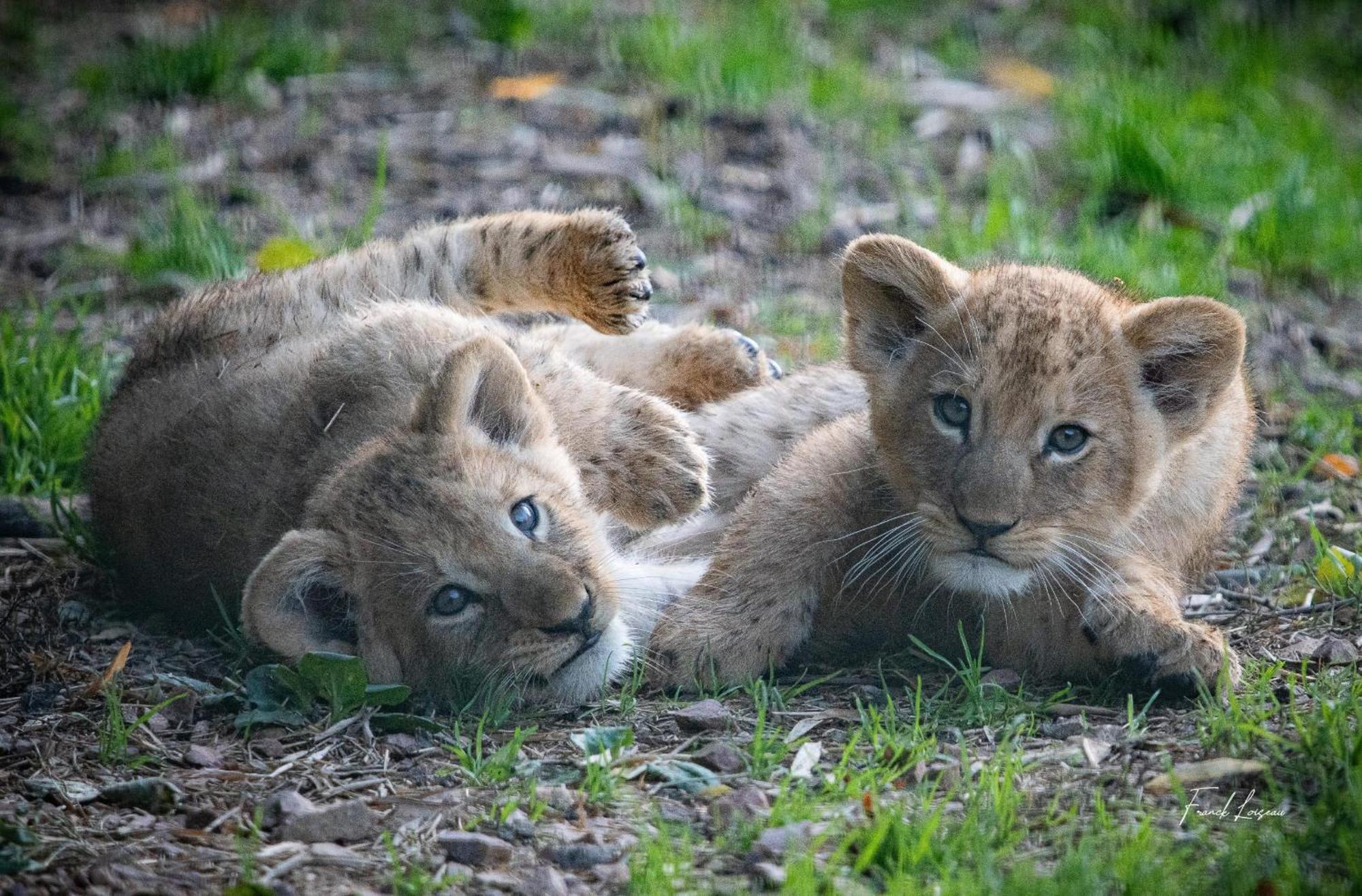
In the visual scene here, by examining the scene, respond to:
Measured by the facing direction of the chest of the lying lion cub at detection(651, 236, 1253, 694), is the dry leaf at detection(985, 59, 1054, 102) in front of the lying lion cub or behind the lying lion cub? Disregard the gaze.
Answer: behind

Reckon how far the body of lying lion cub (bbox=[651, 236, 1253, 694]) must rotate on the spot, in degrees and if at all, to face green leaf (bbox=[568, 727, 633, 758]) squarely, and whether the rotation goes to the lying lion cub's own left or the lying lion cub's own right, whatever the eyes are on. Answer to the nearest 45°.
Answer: approximately 45° to the lying lion cub's own right

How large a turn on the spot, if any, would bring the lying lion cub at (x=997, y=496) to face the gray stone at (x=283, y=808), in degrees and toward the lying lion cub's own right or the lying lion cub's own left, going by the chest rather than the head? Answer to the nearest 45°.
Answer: approximately 45° to the lying lion cub's own right

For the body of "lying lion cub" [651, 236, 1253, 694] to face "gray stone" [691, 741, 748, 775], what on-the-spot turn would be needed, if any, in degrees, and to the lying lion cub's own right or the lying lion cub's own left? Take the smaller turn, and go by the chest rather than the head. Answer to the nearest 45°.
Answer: approximately 45° to the lying lion cub's own right

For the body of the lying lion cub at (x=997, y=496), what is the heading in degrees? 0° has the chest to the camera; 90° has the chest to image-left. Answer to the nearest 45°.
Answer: approximately 0°

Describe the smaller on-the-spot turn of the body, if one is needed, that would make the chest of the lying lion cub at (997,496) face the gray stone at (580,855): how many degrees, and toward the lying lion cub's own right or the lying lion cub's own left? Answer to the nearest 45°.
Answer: approximately 45° to the lying lion cub's own right

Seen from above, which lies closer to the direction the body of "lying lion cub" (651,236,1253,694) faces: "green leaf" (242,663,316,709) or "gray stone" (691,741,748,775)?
the gray stone

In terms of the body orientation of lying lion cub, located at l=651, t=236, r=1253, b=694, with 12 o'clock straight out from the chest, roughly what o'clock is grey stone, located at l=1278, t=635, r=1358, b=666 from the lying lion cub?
The grey stone is roughly at 9 o'clock from the lying lion cub.

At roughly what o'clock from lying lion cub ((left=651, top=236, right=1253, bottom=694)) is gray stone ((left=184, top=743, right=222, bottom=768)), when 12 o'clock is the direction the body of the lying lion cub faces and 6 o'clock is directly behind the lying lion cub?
The gray stone is roughly at 2 o'clock from the lying lion cub.
